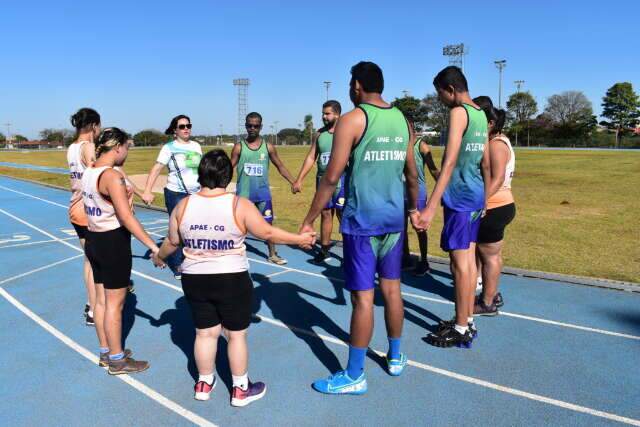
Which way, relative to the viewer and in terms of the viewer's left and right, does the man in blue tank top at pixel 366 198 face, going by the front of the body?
facing away from the viewer and to the left of the viewer

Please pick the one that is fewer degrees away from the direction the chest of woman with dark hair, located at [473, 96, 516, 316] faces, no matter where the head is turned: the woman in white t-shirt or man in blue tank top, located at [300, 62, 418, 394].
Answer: the woman in white t-shirt

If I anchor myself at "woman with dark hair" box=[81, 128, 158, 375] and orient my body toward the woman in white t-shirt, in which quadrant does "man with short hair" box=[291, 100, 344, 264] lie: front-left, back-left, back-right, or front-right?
front-right

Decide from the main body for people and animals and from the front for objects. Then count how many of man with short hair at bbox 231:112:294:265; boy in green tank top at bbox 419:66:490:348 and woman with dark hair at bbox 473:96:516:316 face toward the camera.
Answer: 1

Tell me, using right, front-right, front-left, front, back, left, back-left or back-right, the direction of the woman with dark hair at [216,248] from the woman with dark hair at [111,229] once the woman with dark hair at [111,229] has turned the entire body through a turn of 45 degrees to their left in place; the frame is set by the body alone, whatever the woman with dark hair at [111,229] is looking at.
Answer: back-right

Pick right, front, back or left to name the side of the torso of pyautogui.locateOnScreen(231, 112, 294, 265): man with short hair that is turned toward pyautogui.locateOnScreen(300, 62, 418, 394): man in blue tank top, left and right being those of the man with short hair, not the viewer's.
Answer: front

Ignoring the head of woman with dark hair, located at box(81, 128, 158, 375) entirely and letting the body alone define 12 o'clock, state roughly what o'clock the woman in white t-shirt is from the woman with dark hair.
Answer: The woman in white t-shirt is roughly at 11 o'clock from the woman with dark hair.

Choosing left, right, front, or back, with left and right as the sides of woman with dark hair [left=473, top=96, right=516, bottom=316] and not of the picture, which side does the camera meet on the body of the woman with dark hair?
left

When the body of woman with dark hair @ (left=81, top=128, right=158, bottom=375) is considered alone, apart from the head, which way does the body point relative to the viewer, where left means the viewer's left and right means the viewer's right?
facing away from the viewer and to the right of the viewer

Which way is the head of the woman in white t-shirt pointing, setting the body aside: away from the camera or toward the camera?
toward the camera

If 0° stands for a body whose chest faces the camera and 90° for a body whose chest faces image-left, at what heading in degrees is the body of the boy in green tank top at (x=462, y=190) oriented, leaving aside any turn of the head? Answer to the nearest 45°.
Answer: approximately 135°

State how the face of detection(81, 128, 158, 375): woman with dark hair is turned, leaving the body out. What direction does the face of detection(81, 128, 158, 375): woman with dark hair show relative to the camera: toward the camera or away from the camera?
away from the camera

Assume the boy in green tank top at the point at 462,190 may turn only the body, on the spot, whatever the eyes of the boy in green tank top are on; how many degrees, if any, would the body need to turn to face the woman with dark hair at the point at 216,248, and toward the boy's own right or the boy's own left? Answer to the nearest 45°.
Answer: approximately 90° to the boy's own left

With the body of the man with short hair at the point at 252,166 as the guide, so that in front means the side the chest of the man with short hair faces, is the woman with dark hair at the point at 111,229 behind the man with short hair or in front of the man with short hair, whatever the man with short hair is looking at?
in front

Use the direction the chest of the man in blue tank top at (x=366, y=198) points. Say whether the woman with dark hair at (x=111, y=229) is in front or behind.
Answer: in front

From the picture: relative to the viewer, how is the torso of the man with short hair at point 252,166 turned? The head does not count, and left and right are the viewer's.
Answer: facing the viewer

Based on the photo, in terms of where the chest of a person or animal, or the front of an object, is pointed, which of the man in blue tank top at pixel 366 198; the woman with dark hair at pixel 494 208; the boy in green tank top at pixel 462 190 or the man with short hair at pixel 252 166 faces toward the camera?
the man with short hair

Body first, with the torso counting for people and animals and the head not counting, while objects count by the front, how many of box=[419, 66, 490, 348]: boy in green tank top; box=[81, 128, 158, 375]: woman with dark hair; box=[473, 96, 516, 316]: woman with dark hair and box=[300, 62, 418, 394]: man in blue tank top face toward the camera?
0
